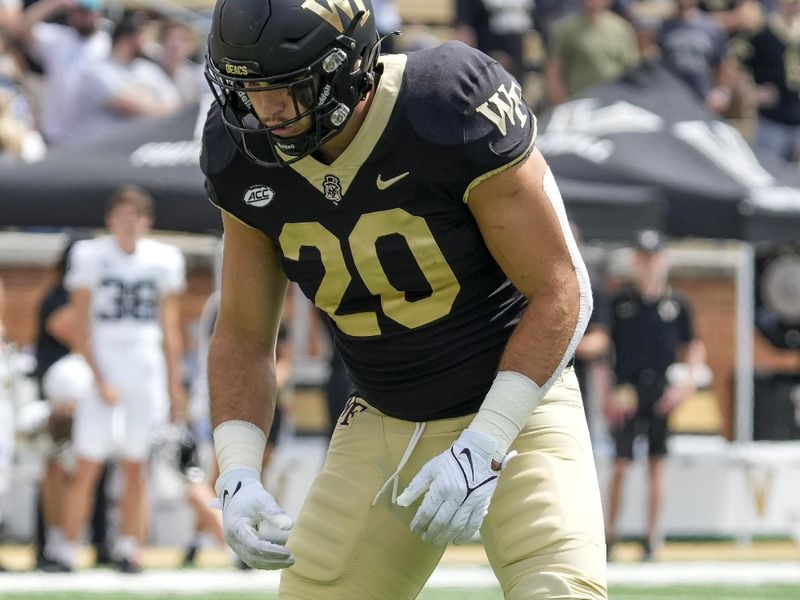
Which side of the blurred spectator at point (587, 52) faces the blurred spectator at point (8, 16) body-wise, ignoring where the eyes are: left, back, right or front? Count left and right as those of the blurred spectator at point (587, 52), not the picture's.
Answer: right

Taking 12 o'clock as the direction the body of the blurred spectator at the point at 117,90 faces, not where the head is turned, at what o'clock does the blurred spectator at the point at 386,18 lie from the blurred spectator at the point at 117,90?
the blurred spectator at the point at 386,18 is roughly at 10 o'clock from the blurred spectator at the point at 117,90.

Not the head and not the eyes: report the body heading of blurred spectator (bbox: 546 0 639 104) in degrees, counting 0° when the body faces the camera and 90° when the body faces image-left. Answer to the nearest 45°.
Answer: approximately 0°

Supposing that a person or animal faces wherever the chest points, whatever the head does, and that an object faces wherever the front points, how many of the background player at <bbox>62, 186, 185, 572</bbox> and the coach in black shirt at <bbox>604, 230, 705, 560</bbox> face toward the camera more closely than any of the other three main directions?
2

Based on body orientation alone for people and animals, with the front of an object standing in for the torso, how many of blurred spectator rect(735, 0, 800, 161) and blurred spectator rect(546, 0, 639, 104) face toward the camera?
2

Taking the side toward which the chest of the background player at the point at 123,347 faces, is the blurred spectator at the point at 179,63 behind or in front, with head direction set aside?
behind

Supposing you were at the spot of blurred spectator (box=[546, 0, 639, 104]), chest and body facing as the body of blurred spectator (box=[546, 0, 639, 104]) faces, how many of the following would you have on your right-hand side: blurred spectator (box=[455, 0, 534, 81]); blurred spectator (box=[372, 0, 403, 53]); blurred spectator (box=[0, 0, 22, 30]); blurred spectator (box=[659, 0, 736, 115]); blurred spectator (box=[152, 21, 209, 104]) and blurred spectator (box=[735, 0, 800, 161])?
4

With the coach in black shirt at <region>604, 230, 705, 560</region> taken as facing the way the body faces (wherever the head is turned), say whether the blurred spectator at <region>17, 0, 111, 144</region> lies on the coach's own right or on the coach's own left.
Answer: on the coach's own right

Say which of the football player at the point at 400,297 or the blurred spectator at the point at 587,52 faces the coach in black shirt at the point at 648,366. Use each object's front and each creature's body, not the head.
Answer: the blurred spectator
